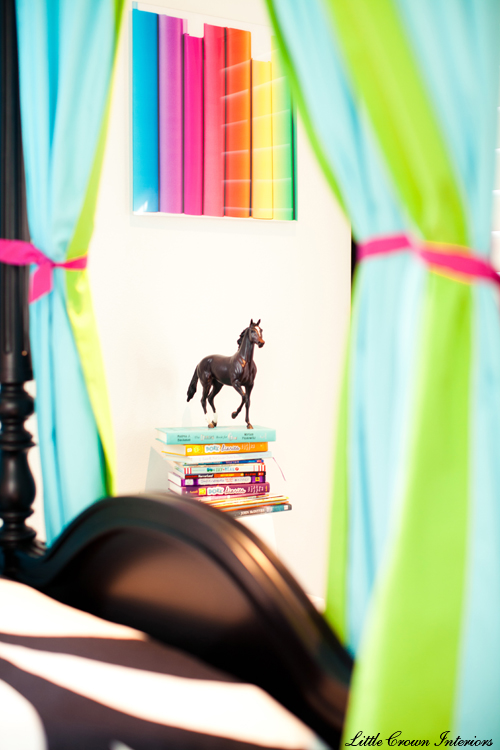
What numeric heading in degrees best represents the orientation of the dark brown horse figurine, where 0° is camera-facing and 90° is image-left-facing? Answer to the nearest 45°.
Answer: approximately 315°

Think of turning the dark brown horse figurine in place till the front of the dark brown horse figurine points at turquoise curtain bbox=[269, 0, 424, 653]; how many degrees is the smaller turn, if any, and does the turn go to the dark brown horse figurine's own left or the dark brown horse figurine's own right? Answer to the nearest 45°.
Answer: approximately 45° to the dark brown horse figurine's own right

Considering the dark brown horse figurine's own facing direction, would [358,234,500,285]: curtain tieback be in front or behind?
in front
